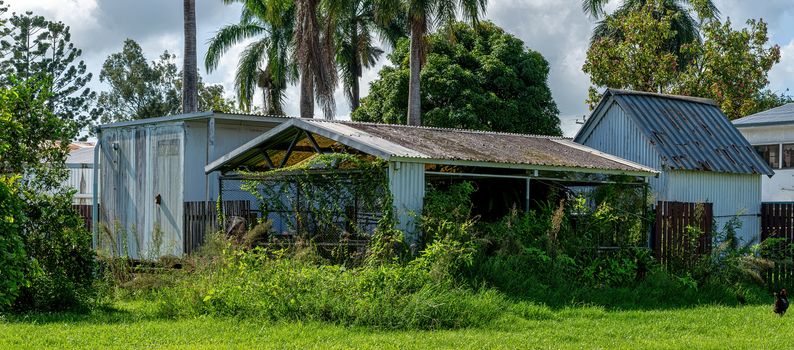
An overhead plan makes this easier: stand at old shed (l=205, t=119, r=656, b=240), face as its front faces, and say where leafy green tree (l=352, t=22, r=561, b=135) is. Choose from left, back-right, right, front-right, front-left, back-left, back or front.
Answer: back-right

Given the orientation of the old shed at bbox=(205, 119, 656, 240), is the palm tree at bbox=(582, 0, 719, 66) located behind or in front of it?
behind

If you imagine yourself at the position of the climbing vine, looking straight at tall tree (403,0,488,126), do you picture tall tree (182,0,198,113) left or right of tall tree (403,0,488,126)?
left

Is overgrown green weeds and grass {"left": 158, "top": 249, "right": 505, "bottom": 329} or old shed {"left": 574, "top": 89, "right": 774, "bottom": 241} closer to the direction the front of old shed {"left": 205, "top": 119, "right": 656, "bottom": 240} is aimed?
the overgrown green weeds and grass

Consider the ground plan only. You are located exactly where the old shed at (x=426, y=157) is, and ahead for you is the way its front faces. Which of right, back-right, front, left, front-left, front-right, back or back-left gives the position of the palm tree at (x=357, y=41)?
back-right

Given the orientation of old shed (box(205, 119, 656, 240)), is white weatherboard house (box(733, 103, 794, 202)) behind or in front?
behind

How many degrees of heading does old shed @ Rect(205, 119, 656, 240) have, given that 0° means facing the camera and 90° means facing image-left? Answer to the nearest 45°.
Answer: approximately 45°

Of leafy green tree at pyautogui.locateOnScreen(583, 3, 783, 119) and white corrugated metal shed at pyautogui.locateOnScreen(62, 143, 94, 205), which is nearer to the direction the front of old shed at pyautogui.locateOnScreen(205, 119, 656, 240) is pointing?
the white corrugated metal shed

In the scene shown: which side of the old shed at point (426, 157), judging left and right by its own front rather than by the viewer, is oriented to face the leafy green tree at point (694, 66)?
back

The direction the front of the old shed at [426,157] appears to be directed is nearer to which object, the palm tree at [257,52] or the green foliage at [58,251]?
the green foliage
